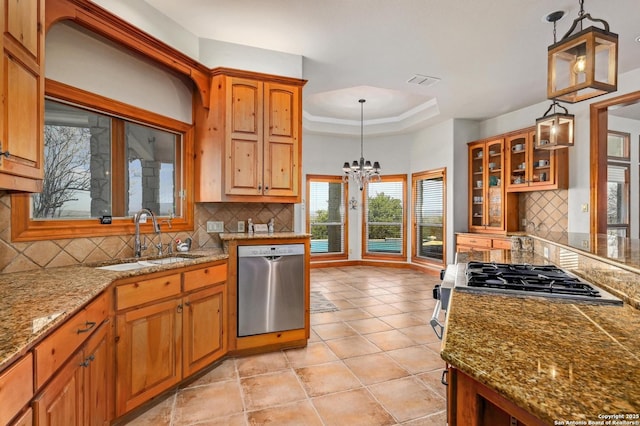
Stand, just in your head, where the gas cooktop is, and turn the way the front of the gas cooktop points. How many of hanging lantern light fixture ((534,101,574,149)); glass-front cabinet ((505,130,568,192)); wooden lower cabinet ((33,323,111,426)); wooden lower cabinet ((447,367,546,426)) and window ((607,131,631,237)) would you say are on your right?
3

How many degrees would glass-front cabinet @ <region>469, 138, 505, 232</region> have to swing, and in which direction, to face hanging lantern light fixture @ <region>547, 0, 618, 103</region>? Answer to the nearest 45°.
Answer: approximately 45° to its left

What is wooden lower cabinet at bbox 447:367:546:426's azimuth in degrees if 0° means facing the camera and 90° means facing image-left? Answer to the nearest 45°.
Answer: approximately 45°

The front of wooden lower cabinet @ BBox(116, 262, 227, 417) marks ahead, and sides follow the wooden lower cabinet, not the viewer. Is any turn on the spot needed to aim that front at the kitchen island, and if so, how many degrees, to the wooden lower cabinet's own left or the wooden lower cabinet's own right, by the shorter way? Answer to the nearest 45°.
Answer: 0° — it already faces it

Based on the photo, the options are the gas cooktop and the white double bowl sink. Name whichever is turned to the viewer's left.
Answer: the gas cooktop

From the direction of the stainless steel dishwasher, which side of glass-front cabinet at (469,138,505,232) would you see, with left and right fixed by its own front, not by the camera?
front

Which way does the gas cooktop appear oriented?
to the viewer's left

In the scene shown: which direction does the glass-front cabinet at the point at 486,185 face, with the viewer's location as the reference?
facing the viewer and to the left of the viewer

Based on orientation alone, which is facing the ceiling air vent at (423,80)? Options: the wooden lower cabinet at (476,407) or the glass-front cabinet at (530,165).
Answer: the glass-front cabinet

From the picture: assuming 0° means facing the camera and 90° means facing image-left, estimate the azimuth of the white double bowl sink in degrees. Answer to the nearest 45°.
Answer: approximately 315°

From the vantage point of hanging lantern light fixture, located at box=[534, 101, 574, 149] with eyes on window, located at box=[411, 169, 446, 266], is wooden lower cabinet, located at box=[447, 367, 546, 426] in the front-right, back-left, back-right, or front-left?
back-left

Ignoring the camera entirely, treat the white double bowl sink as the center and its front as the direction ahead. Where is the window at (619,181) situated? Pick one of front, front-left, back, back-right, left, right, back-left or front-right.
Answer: front-left

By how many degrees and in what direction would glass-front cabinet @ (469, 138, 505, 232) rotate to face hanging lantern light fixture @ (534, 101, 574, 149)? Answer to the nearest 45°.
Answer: approximately 45° to its left

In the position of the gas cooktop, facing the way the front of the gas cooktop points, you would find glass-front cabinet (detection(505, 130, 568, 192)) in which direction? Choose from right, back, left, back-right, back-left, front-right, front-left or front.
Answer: right

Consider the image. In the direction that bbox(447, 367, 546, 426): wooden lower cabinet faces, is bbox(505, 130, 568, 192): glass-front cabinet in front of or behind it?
behind

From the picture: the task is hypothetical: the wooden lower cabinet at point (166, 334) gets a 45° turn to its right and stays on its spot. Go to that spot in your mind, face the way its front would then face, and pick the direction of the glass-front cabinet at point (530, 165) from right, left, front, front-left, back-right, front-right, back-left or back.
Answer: left

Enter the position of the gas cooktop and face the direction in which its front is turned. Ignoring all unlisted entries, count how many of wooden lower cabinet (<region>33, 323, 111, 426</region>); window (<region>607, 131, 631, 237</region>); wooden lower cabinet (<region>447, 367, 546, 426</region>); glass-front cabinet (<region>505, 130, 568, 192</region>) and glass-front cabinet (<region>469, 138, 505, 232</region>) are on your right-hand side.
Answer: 3
